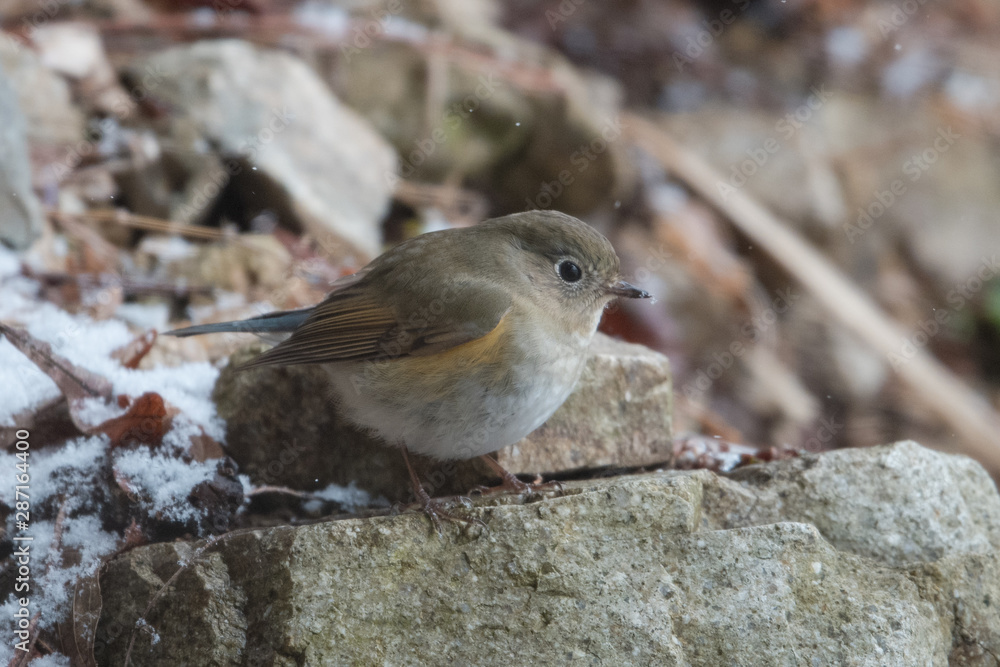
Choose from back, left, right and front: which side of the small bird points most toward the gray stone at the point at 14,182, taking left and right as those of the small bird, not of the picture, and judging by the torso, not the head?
back

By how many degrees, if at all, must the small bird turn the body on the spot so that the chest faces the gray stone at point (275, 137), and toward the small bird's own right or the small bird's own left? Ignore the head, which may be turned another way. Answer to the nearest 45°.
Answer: approximately 135° to the small bird's own left

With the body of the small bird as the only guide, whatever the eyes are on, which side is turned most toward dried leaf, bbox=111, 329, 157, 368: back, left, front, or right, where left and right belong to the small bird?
back

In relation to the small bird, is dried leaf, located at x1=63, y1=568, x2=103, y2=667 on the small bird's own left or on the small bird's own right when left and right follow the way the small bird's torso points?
on the small bird's own right

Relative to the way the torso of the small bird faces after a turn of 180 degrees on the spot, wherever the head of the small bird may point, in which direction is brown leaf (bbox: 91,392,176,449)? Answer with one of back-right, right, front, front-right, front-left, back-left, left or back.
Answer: front-left

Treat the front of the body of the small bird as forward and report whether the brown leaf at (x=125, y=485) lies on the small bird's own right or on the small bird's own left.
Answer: on the small bird's own right

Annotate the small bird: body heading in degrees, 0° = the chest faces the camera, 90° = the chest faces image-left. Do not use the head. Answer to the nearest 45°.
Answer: approximately 270°
